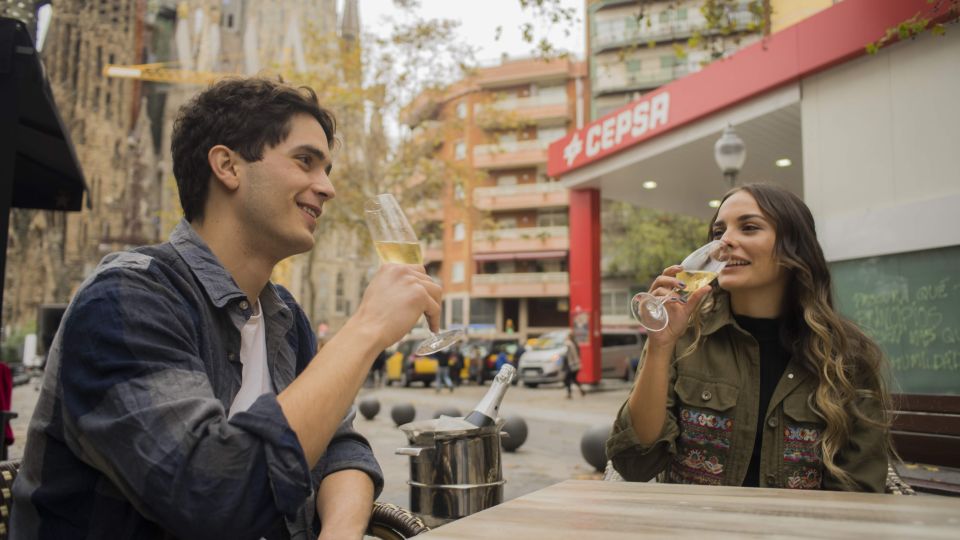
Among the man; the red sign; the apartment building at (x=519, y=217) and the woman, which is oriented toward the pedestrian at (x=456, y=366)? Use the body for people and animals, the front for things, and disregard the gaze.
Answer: the apartment building

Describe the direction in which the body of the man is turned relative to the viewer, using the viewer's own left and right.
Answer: facing the viewer and to the right of the viewer

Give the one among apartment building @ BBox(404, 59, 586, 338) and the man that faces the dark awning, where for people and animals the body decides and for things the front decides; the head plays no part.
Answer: the apartment building

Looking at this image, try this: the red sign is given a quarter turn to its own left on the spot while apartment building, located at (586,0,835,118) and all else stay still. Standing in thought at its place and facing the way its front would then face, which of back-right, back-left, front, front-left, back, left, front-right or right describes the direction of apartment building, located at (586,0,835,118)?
back-left

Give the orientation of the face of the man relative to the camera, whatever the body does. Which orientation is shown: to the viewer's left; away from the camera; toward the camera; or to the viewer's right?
to the viewer's right

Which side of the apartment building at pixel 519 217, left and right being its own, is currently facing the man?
front

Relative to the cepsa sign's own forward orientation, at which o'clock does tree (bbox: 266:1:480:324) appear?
The tree is roughly at 3 o'clock from the cepsa sign.

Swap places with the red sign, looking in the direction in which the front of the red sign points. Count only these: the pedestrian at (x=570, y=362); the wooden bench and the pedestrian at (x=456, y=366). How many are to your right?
2

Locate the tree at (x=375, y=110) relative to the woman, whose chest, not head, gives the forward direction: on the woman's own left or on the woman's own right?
on the woman's own right

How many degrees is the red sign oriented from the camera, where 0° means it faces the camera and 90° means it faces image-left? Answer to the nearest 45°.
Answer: approximately 45°
